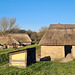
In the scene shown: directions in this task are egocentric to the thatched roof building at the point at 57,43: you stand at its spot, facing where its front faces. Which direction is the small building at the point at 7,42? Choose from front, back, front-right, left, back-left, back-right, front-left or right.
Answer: back-right

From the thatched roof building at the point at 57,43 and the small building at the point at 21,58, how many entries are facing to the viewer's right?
0

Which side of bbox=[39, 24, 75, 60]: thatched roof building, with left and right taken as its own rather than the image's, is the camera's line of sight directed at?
front

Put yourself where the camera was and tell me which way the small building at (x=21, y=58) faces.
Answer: facing the viewer and to the left of the viewer

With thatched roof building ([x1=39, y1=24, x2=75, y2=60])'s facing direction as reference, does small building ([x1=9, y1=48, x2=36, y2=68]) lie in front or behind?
in front
